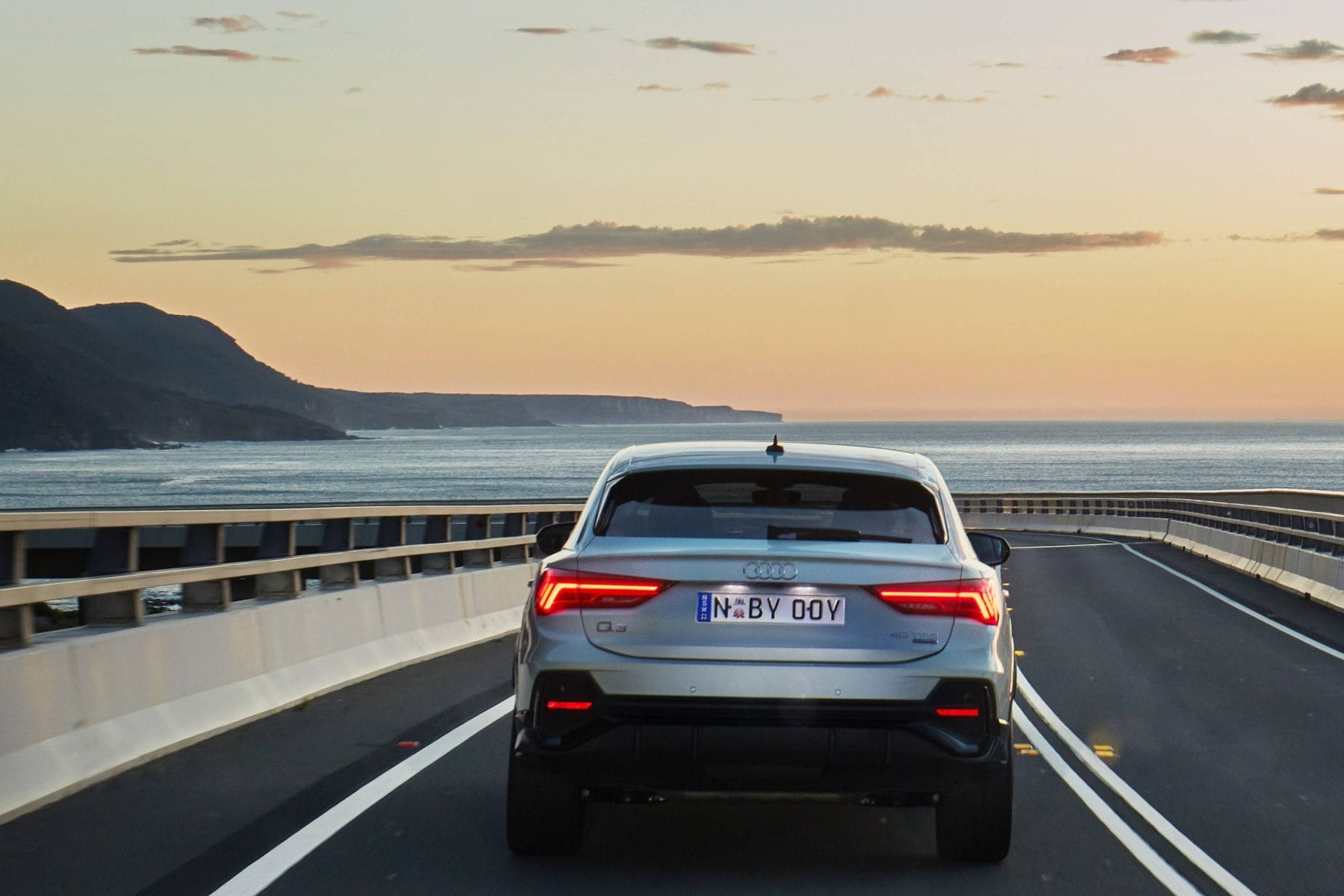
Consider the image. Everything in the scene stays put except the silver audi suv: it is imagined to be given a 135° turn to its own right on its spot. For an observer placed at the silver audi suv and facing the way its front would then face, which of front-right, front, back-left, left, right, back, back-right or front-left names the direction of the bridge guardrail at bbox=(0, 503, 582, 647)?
back

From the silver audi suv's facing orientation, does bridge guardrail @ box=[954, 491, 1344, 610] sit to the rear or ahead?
ahead

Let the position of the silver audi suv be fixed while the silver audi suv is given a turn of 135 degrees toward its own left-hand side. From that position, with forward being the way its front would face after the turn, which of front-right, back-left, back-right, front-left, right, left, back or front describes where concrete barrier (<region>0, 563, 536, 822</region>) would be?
right

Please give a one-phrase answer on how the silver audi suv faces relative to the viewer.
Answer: facing away from the viewer
